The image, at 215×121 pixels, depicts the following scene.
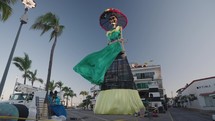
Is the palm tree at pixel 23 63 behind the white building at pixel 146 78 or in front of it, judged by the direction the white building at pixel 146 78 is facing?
in front

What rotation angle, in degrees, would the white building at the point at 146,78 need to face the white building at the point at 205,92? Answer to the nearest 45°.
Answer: approximately 45° to its left

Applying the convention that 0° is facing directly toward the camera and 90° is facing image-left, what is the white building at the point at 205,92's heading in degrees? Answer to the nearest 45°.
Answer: approximately 45°

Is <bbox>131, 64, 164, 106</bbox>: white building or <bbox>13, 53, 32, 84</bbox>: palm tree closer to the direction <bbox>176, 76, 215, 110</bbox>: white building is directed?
the palm tree

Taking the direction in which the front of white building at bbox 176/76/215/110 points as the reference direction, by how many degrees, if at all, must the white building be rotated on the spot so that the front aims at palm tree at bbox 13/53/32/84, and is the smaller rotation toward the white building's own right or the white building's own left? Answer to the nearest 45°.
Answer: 0° — it already faces it

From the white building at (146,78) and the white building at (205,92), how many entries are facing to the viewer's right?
0

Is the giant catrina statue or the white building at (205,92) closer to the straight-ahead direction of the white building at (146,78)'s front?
the giant catrina statue

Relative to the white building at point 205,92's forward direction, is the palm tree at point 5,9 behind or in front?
in front

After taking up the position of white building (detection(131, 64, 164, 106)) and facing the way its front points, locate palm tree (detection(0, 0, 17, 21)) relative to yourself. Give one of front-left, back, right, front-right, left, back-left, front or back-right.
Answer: front

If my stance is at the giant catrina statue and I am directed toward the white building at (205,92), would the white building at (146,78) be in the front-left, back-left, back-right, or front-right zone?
front-left

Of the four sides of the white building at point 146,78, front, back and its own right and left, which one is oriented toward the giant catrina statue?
front

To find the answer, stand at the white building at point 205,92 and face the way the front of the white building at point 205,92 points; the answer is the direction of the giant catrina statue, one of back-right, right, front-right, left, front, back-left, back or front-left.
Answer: front

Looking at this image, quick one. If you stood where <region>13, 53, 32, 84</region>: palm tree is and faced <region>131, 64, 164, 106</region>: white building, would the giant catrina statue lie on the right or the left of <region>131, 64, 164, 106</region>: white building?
right

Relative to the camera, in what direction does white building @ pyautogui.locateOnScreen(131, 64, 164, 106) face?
facing the viewer

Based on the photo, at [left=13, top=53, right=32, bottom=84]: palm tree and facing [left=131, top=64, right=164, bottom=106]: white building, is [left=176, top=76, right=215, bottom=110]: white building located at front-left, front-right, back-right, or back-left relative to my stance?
front-right

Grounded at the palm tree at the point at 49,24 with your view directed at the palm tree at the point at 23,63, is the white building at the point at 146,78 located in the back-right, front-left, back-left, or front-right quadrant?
front-right

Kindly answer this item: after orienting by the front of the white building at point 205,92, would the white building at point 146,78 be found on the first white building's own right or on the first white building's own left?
on the first white building's own right
